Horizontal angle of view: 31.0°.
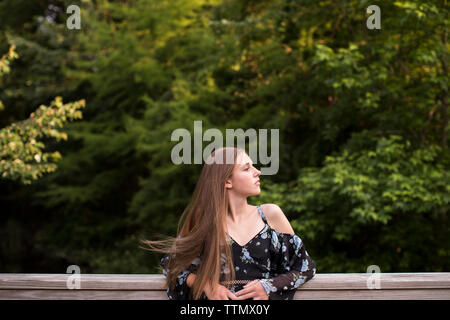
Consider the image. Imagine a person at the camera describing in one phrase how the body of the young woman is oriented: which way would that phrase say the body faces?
toward the camera

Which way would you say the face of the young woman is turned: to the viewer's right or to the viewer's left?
to the viewer's right
